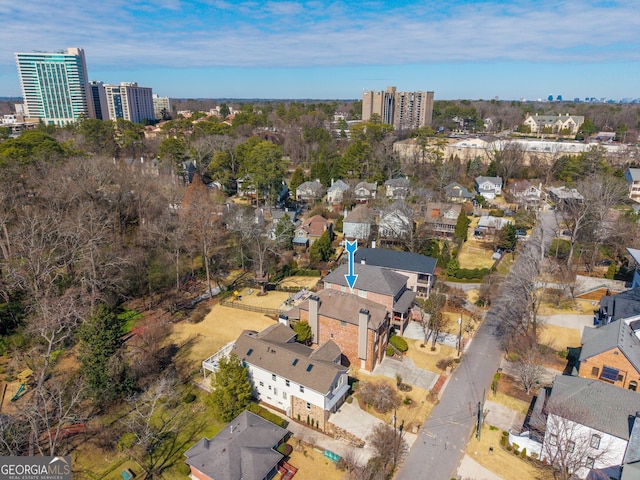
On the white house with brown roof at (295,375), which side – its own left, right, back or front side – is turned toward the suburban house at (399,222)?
left

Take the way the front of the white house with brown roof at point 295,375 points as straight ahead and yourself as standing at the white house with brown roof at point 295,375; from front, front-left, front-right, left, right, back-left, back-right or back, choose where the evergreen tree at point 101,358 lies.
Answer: back-right

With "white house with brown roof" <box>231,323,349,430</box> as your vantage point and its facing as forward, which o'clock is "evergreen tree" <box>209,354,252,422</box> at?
The evergreen tree is roughly at 4 o'clock from the white house with brown roof.

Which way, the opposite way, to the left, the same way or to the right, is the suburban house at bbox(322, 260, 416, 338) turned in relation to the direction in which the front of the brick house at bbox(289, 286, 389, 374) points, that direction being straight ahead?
the same way

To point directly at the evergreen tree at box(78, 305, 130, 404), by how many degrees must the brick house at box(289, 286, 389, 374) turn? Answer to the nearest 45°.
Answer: approximately 135° to its right

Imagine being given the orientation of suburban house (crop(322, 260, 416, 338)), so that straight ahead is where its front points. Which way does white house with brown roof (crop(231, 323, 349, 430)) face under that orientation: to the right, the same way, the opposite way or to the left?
the same way

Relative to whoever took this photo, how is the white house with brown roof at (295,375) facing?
facing the viewer and to the right of the viewer

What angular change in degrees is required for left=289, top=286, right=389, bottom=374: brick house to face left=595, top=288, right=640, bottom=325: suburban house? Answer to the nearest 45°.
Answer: approximately 45° to its left

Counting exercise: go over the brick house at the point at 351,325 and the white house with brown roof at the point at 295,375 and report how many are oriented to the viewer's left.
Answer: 0

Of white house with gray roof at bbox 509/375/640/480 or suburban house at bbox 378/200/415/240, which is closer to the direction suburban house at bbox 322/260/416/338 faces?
the white house with gray roof

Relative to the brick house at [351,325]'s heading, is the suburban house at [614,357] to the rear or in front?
in front

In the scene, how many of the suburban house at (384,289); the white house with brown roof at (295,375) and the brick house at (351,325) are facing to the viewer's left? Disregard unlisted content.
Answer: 0

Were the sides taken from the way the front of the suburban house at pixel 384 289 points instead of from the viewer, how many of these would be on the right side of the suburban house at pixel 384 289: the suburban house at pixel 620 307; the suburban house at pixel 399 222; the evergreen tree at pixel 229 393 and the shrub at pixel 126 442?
2

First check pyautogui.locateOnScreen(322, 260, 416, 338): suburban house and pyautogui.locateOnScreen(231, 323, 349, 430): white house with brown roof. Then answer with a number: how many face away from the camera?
0

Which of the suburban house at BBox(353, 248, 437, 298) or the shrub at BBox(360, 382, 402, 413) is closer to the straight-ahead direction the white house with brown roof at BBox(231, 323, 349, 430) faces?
the shrub

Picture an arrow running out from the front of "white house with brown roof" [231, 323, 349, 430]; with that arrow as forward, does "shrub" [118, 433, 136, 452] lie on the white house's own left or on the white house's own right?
on the white house's own right
